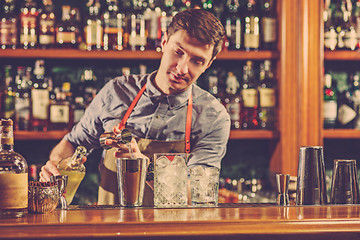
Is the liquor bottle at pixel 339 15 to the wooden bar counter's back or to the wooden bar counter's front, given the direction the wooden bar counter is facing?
to the back

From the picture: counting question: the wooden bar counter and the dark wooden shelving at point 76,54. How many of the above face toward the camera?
2

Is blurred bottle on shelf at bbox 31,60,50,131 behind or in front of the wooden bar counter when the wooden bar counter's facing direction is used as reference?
behind

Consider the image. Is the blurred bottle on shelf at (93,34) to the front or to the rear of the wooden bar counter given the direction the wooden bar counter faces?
to the rear

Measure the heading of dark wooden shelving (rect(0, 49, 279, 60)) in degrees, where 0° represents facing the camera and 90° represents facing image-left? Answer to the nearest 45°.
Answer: approximately 0°

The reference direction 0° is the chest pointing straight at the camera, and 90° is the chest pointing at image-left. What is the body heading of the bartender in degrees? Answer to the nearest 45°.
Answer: approximately 0°

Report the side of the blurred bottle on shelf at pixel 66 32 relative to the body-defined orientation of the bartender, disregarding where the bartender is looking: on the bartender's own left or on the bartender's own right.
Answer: on the bartender's own right

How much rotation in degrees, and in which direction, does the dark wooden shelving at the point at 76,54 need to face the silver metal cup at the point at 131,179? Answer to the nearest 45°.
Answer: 0° — it already faces it
